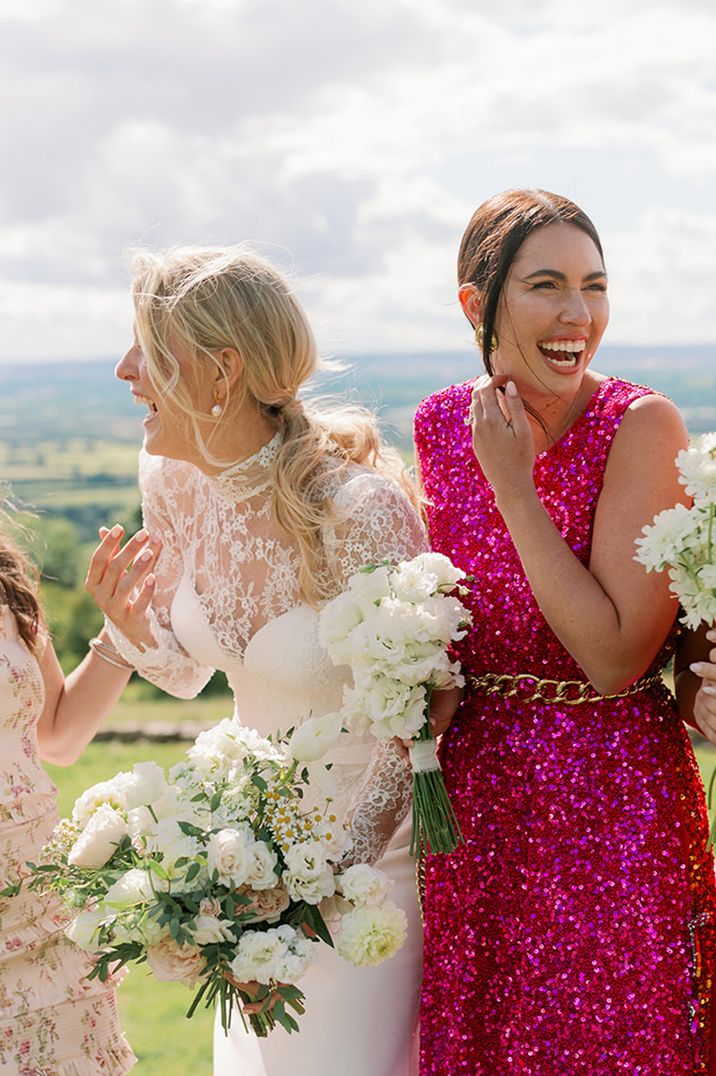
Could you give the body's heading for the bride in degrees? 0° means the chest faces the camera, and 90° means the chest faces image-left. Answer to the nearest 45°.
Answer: approximately 45°

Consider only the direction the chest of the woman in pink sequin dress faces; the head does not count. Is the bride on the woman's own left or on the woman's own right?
on the woman's own right

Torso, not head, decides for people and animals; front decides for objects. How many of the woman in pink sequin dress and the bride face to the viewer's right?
0

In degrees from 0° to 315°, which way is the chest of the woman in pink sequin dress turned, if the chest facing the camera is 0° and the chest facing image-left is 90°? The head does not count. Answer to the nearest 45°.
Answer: approximately 0°

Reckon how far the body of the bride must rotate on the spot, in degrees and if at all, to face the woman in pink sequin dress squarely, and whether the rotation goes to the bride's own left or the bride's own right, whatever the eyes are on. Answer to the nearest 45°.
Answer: approximately 90° to the bride's own left

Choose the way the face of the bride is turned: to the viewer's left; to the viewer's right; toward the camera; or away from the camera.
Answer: to the viewer's left
